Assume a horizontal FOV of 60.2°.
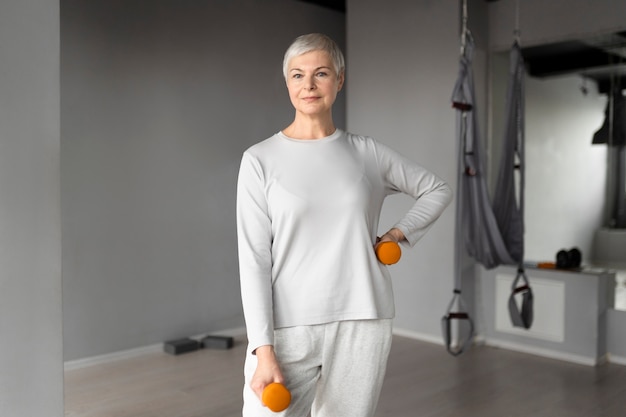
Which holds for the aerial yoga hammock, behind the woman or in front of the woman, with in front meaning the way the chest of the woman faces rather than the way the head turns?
behind

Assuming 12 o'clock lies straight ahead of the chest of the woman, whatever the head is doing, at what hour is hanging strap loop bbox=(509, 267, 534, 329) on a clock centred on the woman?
The hanging strap loop is roughly at 7 o'clock from the woman.

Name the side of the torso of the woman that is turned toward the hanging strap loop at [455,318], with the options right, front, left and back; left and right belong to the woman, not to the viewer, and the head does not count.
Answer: back

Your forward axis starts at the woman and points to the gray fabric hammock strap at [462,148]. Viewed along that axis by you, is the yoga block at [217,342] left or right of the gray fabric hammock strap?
left

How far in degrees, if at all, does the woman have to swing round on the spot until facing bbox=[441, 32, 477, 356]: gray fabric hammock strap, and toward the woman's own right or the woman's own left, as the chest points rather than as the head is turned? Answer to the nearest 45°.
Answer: approximately 180°

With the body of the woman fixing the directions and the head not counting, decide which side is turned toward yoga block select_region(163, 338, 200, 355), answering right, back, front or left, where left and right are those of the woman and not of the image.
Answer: back

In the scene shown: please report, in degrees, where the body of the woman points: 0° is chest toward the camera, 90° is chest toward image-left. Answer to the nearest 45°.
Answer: approximately 0°

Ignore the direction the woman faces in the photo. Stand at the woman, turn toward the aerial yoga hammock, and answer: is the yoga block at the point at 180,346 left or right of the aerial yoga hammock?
left
